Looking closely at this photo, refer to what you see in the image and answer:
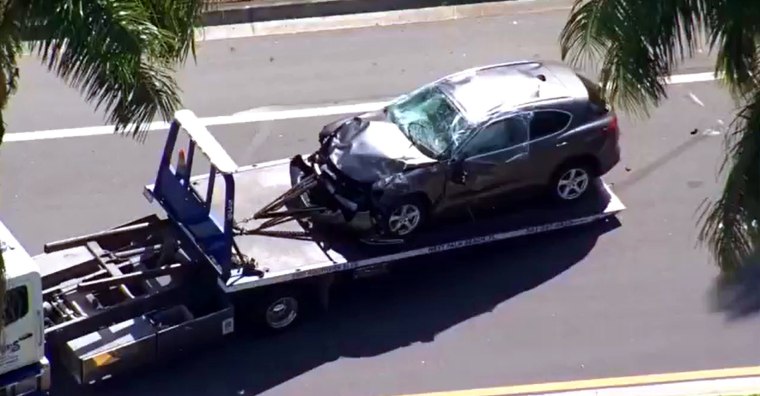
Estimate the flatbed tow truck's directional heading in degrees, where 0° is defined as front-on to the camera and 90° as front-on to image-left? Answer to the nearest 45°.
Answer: approximately 45°

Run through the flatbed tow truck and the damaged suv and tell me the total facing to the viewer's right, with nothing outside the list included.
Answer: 0

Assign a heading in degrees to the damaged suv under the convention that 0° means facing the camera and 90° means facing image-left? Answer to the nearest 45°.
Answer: approximately 45°
